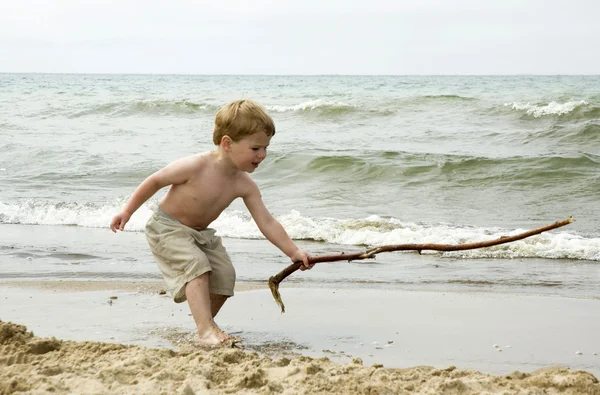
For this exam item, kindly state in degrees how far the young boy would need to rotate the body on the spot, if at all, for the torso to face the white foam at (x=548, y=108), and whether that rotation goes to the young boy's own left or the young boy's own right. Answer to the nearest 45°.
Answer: approximately 90° to the young boy's own left

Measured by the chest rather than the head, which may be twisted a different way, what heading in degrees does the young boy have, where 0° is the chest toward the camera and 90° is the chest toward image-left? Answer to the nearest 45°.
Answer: approximately 315°

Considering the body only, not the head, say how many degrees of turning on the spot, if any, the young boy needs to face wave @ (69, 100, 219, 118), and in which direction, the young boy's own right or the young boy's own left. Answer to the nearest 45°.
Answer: approximately 135° to the young boy's own left

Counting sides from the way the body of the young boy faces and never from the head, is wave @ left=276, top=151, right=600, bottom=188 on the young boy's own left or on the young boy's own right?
on the young boy's own left

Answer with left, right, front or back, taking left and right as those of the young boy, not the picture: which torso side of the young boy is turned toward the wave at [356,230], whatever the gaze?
left
